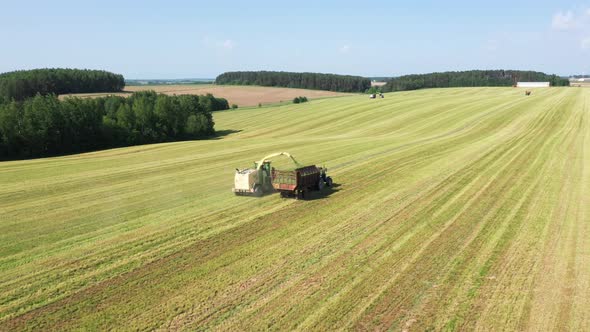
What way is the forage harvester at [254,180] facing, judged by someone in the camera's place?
facing away from the viewer and to the right of the viewer

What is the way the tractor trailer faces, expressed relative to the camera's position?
facing away from the viewer and to the right of the viewer
